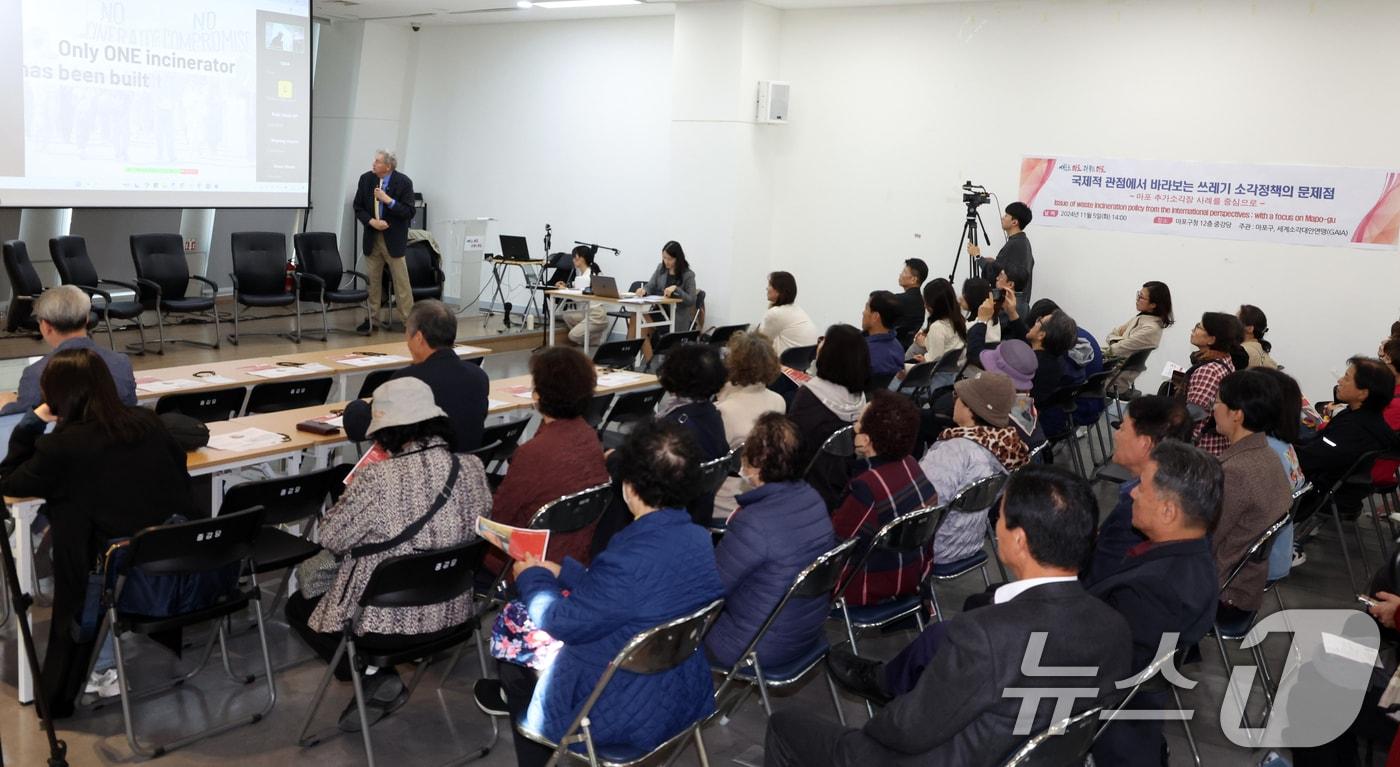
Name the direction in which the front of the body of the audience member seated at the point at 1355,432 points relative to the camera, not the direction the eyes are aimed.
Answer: to the viewer's left

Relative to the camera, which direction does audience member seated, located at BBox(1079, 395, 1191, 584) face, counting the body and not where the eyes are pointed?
to the viewer's left

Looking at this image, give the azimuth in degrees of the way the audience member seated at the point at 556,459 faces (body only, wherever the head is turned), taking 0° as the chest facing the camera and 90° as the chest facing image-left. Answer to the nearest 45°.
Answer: approximately 135°

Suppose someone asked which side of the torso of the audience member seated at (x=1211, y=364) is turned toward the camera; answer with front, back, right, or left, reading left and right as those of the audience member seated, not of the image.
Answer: left

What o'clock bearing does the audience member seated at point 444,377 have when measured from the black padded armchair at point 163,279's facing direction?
The audience member seated is roughly at 1 o'clock from the black padded armchair.

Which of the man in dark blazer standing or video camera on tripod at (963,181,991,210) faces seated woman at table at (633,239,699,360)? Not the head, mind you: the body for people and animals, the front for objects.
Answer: the video camera on tripod

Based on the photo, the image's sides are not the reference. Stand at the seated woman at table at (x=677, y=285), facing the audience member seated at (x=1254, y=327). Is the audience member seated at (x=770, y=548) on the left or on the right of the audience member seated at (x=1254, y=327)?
right

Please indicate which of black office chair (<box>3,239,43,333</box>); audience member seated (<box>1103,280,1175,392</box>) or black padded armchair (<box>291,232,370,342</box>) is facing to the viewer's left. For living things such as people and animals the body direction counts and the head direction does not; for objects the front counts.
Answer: the audience member seated

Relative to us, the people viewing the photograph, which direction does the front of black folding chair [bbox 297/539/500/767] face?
facing away from the viewer and to the left of the viewer

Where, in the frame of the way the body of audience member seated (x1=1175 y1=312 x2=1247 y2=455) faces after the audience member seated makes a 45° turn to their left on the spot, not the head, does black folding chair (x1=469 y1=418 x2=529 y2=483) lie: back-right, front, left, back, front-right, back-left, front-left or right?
front

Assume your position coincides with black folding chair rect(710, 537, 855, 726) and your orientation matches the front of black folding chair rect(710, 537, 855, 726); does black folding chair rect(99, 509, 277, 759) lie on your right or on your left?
on your left

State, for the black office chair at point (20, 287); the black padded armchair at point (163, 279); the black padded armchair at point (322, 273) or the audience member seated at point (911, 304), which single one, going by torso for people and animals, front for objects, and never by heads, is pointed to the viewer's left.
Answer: the audience member seated

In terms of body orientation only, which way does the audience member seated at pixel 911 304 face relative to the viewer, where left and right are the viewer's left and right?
facing to the left of the viewer

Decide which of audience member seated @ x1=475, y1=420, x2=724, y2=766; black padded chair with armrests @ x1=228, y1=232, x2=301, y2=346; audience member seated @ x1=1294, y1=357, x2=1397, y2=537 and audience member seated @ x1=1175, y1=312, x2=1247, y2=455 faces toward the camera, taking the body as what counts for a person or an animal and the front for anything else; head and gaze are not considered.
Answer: the black padded chair with armrests

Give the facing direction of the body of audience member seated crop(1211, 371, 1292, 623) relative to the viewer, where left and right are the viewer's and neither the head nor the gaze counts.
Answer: facing away from the viewer and to the left of the viewer

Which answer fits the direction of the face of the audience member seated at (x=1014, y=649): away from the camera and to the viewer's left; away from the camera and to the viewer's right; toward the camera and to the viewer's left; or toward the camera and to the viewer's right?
away from the camera and to the viewer's left

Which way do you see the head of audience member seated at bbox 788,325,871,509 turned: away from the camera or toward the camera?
away from the camera

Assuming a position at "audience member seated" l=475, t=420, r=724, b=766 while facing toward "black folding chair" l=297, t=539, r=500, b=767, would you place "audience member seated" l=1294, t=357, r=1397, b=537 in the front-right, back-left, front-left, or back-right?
back-right

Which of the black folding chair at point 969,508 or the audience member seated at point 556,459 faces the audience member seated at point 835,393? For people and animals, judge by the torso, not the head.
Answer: the black folding chair
